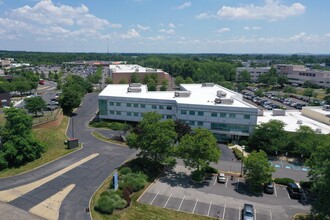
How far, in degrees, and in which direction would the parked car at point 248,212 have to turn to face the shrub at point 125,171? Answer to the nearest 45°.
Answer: approximately 90° to its right

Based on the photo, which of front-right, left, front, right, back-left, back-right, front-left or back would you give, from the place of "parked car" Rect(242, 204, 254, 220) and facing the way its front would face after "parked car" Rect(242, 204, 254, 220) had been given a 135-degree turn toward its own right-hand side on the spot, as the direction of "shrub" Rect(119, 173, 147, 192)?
front-left

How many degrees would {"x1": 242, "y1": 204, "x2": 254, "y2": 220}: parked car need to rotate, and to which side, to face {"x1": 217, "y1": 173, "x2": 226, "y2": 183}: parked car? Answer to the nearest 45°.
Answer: approximately 135° to its right

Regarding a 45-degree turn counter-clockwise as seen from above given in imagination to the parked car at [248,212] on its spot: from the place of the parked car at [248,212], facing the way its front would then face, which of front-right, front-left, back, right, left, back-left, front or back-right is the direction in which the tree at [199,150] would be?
back

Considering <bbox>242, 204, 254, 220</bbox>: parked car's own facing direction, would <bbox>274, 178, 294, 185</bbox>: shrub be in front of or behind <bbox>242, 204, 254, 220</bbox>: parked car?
behind

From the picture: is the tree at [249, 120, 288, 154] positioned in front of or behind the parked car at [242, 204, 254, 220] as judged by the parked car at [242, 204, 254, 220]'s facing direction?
behind

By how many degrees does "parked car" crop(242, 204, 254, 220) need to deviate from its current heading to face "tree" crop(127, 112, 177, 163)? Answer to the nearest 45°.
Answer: approximately 135° to its right

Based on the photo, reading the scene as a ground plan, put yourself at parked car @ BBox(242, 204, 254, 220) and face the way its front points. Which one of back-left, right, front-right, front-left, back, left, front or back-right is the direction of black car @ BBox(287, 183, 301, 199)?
back-left

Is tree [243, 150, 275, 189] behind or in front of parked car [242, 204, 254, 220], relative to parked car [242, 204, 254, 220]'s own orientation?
behind

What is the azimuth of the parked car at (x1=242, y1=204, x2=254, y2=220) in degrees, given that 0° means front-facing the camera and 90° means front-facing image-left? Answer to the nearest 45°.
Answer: approximately 0°

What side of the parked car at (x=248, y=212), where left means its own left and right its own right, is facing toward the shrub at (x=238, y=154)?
back

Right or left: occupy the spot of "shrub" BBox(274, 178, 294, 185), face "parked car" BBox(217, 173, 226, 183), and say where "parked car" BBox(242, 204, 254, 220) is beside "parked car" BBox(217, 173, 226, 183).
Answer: left

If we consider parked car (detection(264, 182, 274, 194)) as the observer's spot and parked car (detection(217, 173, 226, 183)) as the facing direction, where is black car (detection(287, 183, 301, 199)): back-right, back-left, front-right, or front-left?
back-right

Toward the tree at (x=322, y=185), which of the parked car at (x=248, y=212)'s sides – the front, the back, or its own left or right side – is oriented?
left
